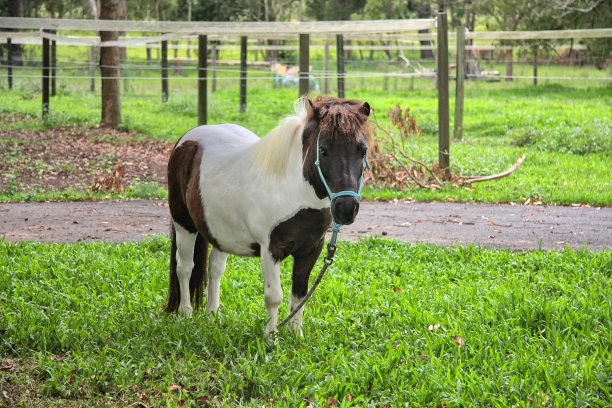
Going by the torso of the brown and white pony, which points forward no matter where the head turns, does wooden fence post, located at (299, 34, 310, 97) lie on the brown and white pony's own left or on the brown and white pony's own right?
on the brown and white pony's own left

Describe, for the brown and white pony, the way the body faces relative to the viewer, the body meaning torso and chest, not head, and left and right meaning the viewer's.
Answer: facing the viewer and to the right of the viewer

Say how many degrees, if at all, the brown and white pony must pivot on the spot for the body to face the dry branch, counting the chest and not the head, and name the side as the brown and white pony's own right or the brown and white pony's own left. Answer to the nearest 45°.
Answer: approximately 135° to the brown and white pony's own left

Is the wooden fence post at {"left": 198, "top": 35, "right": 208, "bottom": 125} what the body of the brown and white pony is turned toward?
no

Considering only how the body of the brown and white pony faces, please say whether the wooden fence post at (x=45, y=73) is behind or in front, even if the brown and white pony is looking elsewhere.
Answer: behind
